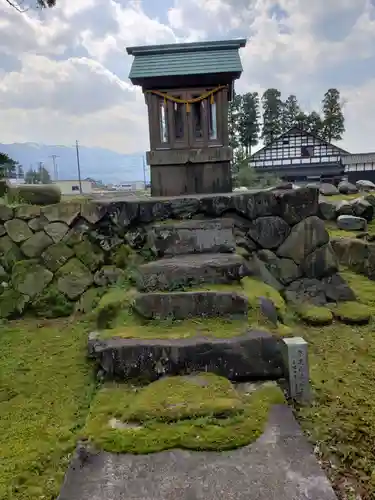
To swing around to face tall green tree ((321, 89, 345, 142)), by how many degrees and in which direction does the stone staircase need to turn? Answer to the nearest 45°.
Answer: approximately 180°

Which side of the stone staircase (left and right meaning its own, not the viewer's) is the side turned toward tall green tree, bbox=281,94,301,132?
back

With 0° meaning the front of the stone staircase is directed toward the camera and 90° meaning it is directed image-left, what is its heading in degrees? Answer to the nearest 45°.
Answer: approximately 0°

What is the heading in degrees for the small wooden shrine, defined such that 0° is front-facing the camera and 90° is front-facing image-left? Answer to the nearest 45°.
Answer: approximately 0°

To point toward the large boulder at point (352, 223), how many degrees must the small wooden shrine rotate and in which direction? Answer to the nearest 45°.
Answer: approximately 135° to its left

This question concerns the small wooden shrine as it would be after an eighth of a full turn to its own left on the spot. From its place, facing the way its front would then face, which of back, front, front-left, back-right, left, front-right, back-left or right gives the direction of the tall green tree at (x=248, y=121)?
back-left

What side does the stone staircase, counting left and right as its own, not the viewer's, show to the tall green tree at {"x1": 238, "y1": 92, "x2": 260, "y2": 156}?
back

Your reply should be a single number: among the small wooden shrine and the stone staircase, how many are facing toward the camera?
2

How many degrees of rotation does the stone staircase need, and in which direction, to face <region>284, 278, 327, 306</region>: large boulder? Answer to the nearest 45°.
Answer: approximately 135° to its left

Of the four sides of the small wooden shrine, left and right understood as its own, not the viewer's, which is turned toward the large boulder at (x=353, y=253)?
left

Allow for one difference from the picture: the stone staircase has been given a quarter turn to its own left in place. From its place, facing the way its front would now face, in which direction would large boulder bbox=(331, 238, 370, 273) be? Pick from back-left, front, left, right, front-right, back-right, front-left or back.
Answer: front-left

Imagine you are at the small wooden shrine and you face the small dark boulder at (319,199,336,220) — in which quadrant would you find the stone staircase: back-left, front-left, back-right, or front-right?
back-right
